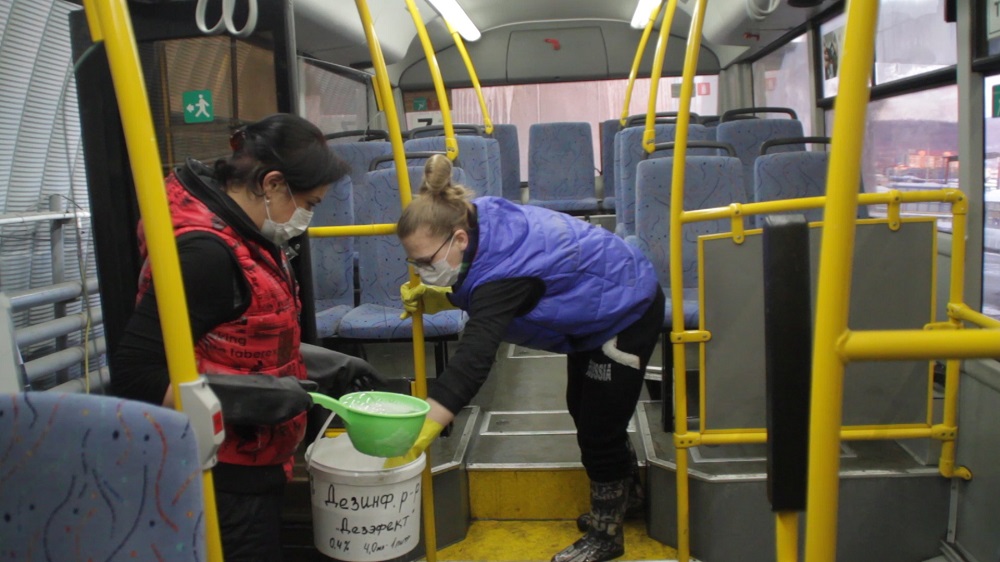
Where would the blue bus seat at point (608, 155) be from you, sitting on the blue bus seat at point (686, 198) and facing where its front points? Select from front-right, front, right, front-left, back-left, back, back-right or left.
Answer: back

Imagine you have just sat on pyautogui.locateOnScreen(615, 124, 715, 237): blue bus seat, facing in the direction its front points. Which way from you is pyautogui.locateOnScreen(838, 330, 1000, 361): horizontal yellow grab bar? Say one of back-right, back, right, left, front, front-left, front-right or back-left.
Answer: front

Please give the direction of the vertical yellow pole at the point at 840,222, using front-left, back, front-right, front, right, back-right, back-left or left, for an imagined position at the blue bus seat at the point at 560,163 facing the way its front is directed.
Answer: front

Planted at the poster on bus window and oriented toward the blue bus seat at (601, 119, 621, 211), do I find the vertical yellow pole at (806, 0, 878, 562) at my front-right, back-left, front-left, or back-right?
back-left

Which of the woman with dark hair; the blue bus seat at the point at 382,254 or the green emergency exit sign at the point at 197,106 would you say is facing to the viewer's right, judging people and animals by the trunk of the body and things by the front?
the woman with dark hair

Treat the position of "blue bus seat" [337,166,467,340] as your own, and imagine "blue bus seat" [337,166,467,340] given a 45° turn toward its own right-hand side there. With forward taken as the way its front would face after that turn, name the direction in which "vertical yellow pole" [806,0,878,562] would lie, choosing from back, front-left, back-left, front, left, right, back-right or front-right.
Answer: front-left

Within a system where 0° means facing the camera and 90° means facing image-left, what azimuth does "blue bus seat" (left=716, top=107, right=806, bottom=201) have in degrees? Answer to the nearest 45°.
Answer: approximately 0°

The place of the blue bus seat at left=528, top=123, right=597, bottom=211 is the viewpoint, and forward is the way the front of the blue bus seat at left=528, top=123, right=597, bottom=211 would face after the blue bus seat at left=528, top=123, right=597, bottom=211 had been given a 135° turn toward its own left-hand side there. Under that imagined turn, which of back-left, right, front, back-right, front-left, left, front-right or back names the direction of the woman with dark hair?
back-right

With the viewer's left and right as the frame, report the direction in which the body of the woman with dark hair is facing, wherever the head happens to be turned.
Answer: facing to the right of the viewer

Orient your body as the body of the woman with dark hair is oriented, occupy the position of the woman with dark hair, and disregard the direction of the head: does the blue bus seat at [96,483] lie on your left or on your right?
on your right

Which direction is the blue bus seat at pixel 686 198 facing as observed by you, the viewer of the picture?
facing the viewer

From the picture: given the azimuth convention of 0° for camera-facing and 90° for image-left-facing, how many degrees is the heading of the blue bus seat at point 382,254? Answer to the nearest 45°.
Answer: approximately 0°

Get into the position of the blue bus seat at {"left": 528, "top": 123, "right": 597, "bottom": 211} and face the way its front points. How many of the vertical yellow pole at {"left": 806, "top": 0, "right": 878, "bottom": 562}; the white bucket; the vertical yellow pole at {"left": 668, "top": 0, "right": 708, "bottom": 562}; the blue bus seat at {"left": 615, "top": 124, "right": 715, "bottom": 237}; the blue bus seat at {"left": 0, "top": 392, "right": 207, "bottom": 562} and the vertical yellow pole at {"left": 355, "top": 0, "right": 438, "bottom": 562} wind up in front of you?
6

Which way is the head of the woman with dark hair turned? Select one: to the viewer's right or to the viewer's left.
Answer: to the viewer's right

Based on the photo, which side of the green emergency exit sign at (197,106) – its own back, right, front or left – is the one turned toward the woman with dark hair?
front

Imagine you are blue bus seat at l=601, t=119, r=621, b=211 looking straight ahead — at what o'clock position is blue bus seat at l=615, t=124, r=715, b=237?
blue bus seat at l=615, t=124, r=715, b=237 is roughly at 12 o'clock from blue bus seat at l=601, t=119, r=621, b=211.
